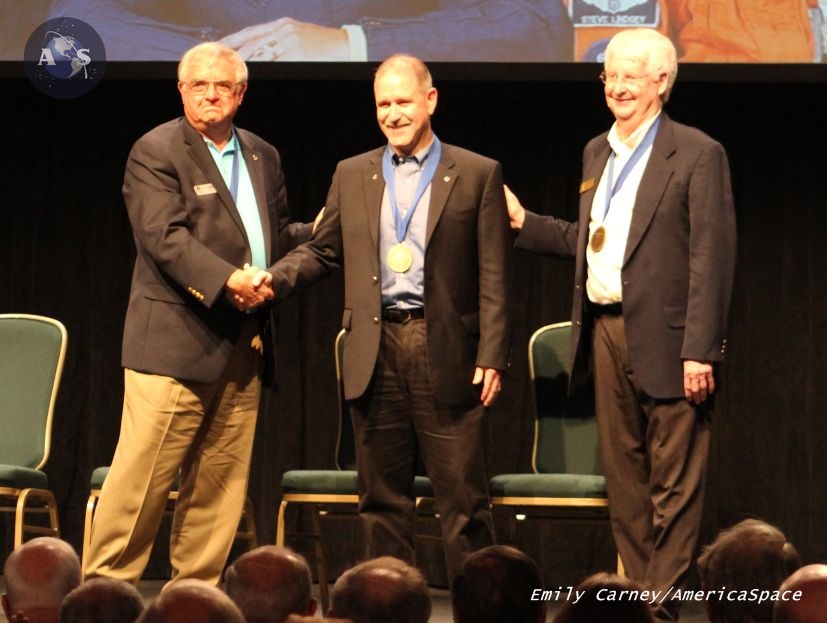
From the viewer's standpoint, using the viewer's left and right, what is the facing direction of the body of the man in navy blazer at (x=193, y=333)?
facing the viewer and to the right of the viewer

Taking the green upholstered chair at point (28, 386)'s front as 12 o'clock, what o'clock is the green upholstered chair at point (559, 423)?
the green upholstered chair at point (559, 423) is roughly at 8 o'clock from the green upholstered chair at point (28, 386).

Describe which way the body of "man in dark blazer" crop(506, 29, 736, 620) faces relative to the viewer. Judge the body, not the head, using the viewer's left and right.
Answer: facing the viewer and to the left of the viewer

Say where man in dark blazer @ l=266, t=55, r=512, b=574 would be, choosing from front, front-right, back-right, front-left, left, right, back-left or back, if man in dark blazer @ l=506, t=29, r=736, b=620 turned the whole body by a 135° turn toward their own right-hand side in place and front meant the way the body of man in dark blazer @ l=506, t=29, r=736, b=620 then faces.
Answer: left

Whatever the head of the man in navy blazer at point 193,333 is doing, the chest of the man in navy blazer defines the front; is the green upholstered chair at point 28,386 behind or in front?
behind

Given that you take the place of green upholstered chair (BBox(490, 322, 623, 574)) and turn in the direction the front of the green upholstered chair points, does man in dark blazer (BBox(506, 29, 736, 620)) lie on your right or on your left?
on your left

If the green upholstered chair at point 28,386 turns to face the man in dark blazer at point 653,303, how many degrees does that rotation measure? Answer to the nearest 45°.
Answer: approximately 90° to its left

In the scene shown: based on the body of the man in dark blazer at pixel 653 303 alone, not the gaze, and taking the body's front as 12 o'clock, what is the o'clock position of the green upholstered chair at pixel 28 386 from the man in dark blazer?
The green upholstered chair is roughly at 2 o'clock from the man in dark blazer.

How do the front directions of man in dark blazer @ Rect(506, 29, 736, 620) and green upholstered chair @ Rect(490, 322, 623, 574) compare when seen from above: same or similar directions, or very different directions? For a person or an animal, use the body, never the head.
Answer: same or similar directions

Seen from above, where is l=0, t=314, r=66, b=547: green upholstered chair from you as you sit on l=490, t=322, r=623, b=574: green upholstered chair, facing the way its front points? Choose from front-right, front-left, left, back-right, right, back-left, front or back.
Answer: front-right

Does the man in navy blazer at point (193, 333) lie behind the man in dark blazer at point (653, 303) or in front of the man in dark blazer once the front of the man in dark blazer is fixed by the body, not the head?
in front

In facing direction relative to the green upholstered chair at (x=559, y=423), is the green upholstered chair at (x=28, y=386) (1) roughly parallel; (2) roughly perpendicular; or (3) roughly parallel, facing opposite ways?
roughly parallel

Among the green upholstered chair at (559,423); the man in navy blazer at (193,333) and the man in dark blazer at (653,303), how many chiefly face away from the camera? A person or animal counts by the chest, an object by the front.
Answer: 0

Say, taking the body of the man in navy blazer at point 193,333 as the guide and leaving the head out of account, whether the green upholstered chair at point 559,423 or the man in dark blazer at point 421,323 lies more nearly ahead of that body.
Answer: the man in dark blazer
